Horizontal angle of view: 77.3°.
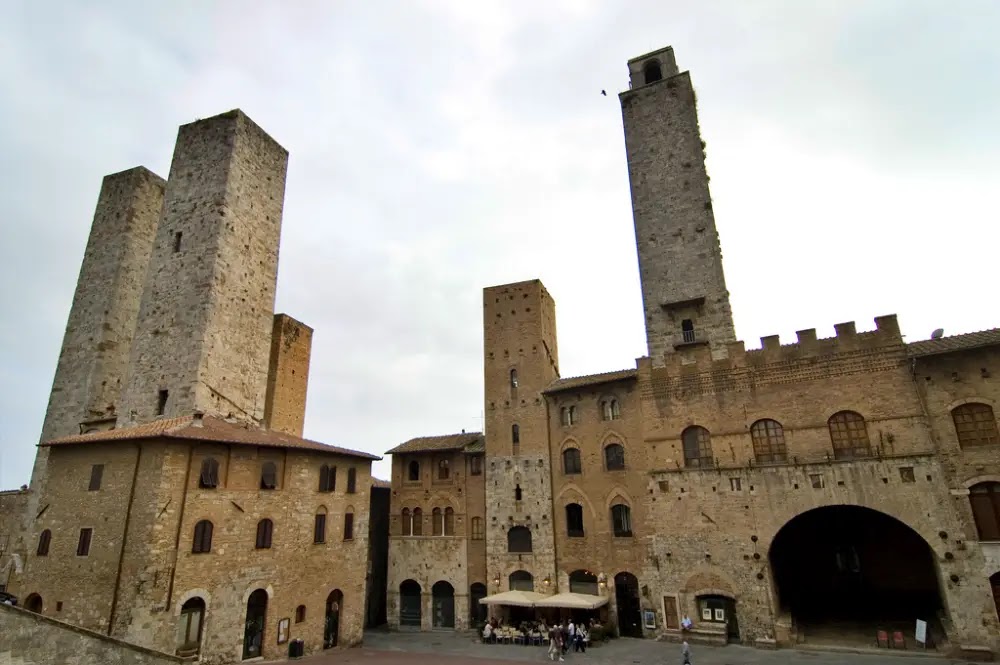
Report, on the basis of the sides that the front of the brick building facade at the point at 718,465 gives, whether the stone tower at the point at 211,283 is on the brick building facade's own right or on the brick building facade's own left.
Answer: on the brick building facade's own right

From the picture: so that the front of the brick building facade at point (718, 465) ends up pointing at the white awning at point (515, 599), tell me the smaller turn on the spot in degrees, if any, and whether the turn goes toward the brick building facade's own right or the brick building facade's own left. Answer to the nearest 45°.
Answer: approximately 90° to the brick building facade's own right

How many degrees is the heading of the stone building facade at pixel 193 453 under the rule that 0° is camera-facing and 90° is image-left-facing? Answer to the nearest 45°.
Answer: approximately 315°

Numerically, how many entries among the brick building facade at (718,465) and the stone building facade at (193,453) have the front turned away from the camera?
0

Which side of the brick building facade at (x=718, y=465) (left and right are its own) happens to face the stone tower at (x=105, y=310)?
right

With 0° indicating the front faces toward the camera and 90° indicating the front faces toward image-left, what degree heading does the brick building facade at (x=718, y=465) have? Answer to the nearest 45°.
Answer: approximately 0°
